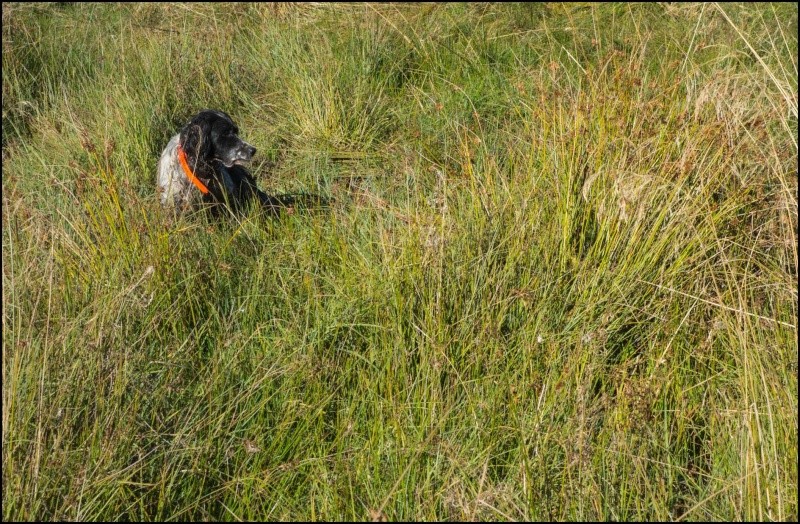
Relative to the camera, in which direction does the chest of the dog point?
to the viewer's right
